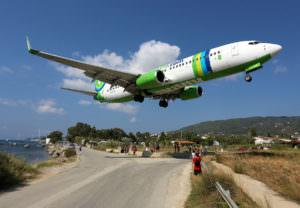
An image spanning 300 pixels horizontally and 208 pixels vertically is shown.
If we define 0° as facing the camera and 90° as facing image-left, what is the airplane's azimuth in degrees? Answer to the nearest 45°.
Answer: approximately 315°
